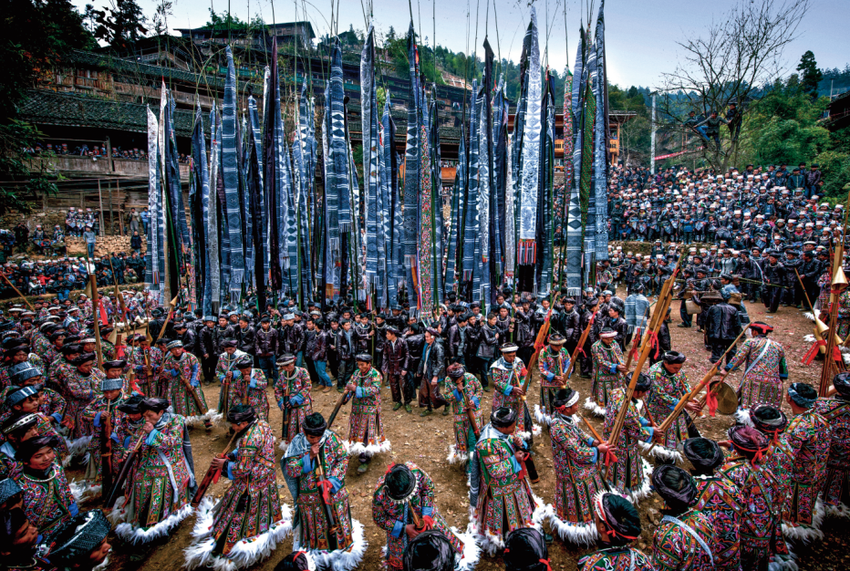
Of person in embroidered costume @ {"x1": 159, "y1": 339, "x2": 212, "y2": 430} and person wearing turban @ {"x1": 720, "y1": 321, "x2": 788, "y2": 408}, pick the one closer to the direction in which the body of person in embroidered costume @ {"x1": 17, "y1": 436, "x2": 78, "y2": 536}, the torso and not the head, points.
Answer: the person wearing turban

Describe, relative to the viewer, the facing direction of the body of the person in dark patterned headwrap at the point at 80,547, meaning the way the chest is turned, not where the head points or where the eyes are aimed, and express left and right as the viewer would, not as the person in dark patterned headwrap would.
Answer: facing to the right of the viewer

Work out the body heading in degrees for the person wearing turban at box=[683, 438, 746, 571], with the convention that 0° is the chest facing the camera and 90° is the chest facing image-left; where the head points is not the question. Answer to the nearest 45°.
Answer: approximately 135°

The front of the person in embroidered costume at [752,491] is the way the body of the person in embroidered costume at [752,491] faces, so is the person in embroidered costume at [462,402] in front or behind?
in front

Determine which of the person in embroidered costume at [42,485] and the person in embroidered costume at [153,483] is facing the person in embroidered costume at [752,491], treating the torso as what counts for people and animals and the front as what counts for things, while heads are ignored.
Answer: the person in embroidered costume at [42,485]

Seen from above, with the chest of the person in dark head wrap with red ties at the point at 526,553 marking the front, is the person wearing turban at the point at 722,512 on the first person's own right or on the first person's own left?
on the first person's own right

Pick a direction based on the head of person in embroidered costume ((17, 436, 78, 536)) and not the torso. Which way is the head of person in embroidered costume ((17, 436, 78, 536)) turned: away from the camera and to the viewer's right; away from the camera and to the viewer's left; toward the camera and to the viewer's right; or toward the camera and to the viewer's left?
toward the camera and to the viewer's right

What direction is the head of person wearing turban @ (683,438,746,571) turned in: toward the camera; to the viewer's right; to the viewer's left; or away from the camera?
away from the camera

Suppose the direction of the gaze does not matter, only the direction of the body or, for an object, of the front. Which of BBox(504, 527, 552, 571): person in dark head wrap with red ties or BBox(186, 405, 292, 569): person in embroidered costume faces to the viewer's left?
BBox(186, 405, 292, 569): person in embroidered costume
